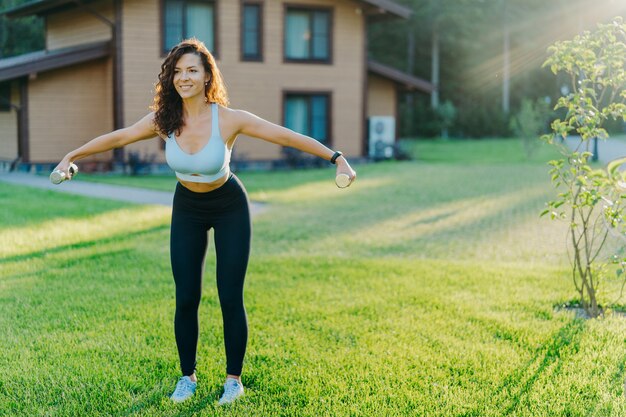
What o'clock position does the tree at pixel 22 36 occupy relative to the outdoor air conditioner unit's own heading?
The tree is roughly at 4 o'clock from the outdoor air conditioner unit.

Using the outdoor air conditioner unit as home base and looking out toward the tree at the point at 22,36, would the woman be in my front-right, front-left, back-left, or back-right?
back-left

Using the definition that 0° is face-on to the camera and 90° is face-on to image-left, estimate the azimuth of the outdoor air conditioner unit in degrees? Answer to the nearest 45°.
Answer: approximately 0°

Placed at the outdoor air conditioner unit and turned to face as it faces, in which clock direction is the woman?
The woman is roughly at 12 o'clock from the outdoor air conditioner unit.

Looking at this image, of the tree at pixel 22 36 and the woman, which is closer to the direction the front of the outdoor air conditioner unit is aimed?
the woman
